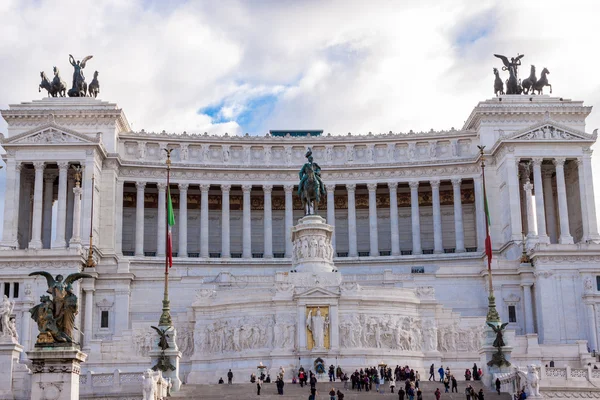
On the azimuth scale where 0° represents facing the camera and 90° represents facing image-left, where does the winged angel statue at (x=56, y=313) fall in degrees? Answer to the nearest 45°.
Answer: approximately 0°
